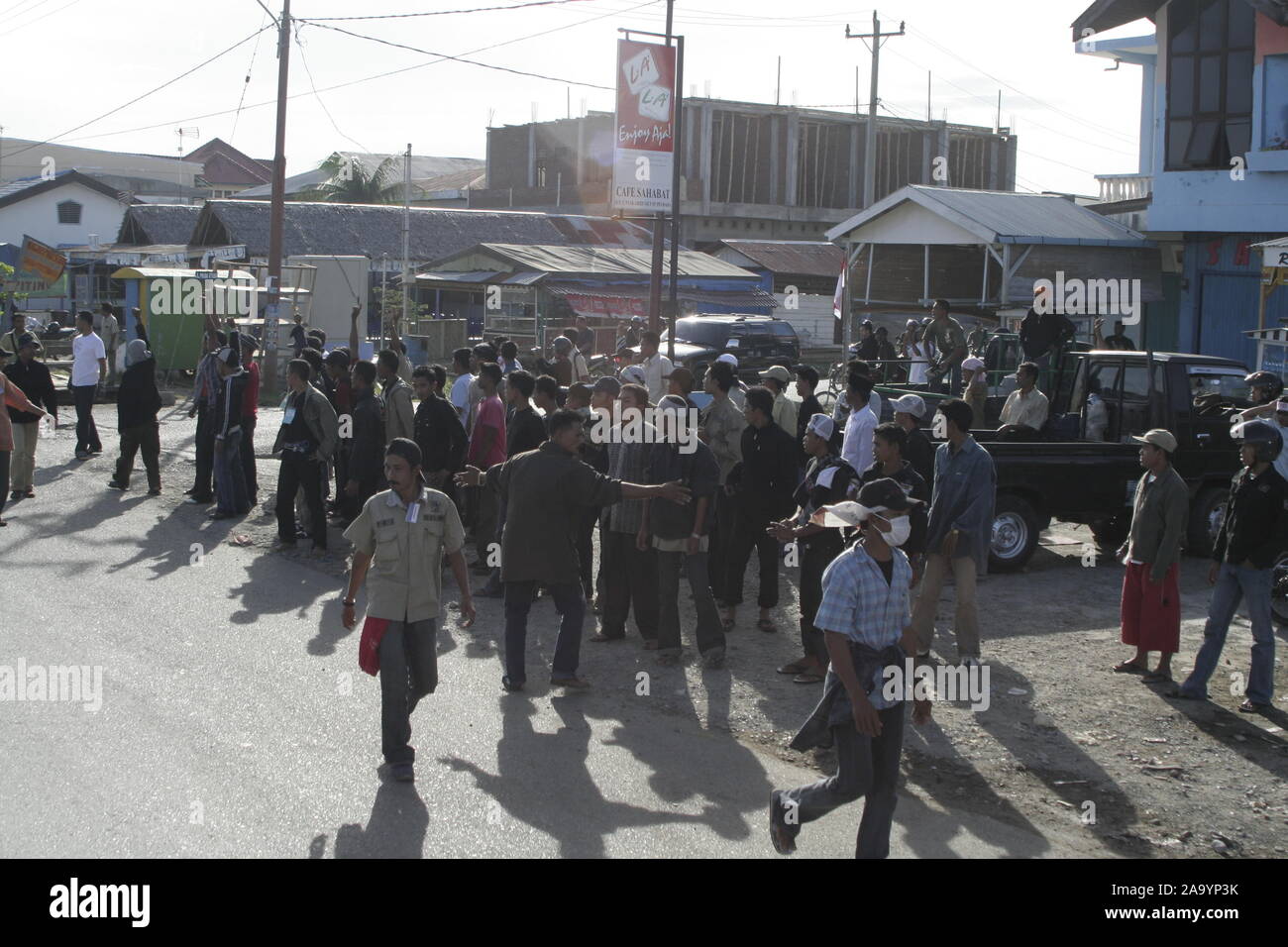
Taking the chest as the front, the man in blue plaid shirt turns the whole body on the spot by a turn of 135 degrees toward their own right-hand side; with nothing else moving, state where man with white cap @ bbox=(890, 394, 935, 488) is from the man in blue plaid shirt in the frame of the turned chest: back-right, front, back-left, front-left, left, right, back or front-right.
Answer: right

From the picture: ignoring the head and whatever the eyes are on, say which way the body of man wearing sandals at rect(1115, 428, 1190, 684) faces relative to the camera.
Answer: to the viewer's left

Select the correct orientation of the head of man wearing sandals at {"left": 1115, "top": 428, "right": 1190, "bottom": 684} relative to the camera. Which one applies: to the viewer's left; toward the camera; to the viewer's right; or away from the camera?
to the viewer's left

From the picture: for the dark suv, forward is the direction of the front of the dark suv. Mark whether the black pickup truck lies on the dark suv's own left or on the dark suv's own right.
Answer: on the dark suv's own left

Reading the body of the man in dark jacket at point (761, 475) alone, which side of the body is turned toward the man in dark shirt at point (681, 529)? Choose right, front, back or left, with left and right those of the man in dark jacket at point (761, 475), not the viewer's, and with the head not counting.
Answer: front

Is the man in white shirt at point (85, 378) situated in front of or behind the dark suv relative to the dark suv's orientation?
in front

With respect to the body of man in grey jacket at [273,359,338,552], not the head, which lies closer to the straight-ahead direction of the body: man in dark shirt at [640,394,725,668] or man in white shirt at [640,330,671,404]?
the man in dark shirt

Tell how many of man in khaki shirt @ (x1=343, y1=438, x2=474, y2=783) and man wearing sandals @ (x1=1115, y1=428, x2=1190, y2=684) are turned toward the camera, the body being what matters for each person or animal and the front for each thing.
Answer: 1

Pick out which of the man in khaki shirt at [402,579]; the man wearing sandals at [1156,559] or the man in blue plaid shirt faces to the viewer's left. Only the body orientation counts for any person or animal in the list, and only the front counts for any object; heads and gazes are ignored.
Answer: the man wearing sandals

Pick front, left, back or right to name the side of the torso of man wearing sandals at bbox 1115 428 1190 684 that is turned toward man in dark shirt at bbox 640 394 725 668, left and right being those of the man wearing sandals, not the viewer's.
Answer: front

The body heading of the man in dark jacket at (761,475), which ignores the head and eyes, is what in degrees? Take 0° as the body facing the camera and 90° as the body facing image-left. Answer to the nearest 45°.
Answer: approximately 45°
